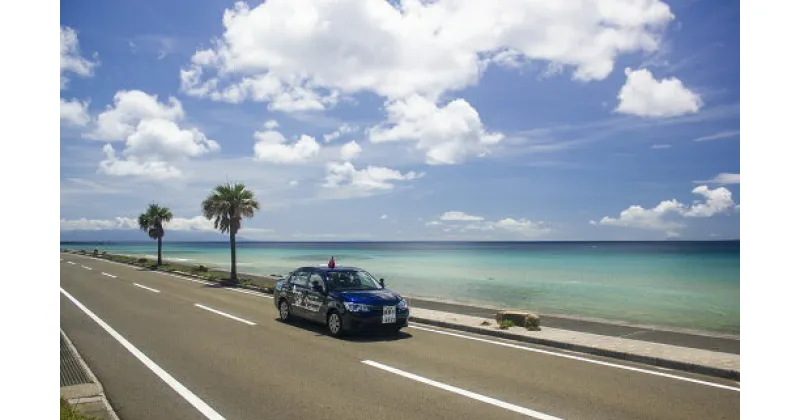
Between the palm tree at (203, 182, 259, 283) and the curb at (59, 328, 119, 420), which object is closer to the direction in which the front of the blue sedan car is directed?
the curb

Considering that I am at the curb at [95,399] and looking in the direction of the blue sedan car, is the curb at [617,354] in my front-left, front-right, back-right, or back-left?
front-right

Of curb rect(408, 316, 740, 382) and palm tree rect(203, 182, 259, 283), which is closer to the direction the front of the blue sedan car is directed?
the curb

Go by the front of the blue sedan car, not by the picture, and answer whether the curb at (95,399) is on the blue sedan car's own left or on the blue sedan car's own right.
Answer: on the blue sedan car's own right

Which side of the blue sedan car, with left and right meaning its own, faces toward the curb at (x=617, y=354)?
front

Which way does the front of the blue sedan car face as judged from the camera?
facing the viewer and to the right of the viewer
